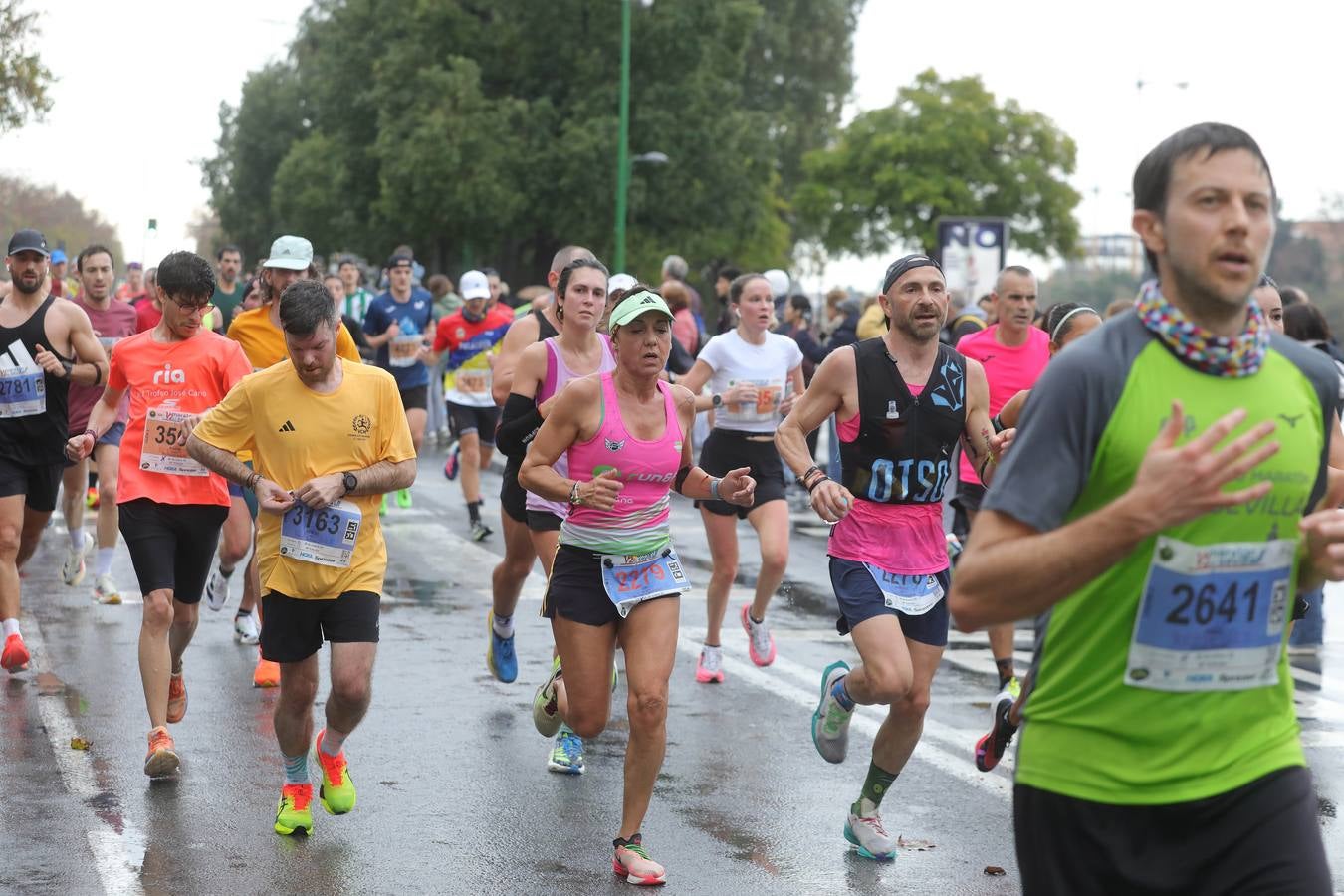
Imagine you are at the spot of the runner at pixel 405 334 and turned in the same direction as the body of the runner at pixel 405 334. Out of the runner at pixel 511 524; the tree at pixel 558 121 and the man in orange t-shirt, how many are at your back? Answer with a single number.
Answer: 1

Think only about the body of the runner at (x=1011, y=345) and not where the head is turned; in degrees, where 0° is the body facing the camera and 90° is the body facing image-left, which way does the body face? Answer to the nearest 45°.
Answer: approximately 315°

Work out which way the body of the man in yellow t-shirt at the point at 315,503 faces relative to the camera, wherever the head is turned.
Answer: toward the camera

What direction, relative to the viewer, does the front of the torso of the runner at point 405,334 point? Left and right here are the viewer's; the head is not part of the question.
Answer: facing the viewer

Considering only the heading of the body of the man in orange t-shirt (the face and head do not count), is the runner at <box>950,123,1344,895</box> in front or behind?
in front

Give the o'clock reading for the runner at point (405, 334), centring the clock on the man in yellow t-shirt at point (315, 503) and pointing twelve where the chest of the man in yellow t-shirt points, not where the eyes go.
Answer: The runner is roughly at 6 o'clock from the man in yellow t-shirt.

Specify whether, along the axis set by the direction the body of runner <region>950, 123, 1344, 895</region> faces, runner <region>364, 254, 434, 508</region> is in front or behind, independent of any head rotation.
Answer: behind

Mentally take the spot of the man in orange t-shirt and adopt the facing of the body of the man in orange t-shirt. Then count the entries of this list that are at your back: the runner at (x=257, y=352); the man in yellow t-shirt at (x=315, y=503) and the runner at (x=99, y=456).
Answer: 2

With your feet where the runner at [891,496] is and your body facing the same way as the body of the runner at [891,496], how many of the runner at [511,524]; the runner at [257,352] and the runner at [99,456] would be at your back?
3

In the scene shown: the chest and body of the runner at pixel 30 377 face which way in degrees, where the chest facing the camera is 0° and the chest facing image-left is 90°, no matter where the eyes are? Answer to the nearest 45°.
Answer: approximately 0°

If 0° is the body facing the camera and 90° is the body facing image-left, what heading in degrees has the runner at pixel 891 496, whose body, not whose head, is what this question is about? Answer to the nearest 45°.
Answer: approximately 315°

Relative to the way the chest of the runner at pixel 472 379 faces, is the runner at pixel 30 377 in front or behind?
in front

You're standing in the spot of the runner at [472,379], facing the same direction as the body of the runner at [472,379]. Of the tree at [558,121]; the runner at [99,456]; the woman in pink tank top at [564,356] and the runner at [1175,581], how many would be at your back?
1
